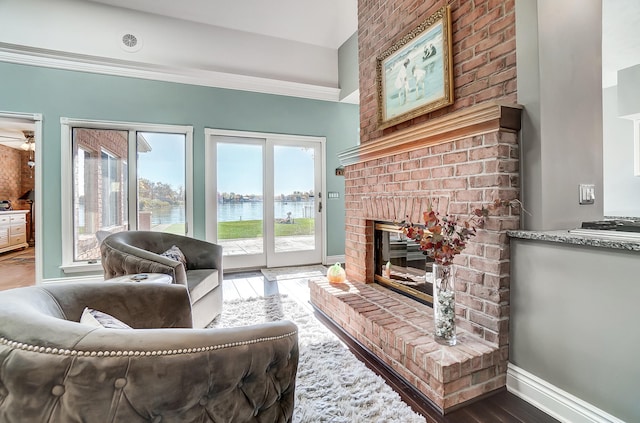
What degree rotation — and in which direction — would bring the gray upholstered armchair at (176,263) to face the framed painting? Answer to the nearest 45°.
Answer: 0° — it already faces it

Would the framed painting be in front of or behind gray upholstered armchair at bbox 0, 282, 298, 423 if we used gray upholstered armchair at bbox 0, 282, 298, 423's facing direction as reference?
in front

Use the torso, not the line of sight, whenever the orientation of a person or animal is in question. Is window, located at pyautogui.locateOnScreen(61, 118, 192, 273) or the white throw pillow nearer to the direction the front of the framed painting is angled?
the white throw pillow

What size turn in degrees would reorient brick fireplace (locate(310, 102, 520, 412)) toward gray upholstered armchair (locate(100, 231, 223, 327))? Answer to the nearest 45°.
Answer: approximately 45° to its right

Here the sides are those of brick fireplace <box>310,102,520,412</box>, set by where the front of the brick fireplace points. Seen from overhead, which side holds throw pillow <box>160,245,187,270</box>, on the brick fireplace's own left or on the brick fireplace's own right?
on the brick fireplace's own right

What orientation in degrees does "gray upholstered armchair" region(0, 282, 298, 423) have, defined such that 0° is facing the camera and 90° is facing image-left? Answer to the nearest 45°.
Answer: approximately 225°

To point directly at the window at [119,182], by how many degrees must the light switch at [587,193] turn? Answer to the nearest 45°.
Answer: approximately 90° to its right

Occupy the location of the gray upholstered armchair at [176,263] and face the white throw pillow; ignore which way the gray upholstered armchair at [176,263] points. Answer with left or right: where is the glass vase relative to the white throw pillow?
left

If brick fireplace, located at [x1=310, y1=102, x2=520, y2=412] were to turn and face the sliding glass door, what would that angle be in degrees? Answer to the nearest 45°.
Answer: approximately 90° to its right

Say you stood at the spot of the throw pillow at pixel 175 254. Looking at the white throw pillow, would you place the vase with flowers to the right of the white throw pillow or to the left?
left

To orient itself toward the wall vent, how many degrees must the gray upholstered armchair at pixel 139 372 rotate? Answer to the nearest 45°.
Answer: approximately 45° to its left

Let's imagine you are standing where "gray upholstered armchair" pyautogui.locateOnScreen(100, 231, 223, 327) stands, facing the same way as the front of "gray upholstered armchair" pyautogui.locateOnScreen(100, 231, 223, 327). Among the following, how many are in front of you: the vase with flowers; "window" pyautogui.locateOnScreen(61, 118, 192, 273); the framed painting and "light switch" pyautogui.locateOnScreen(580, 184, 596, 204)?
3

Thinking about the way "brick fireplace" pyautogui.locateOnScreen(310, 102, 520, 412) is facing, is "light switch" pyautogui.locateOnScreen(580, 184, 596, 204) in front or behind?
behind

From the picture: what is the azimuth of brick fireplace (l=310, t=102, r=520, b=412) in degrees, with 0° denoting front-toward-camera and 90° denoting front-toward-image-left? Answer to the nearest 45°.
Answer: approximately 45°

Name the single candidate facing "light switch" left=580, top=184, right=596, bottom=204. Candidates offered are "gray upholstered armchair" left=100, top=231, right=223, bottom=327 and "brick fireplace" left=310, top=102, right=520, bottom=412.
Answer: the gray upholstered armchair
